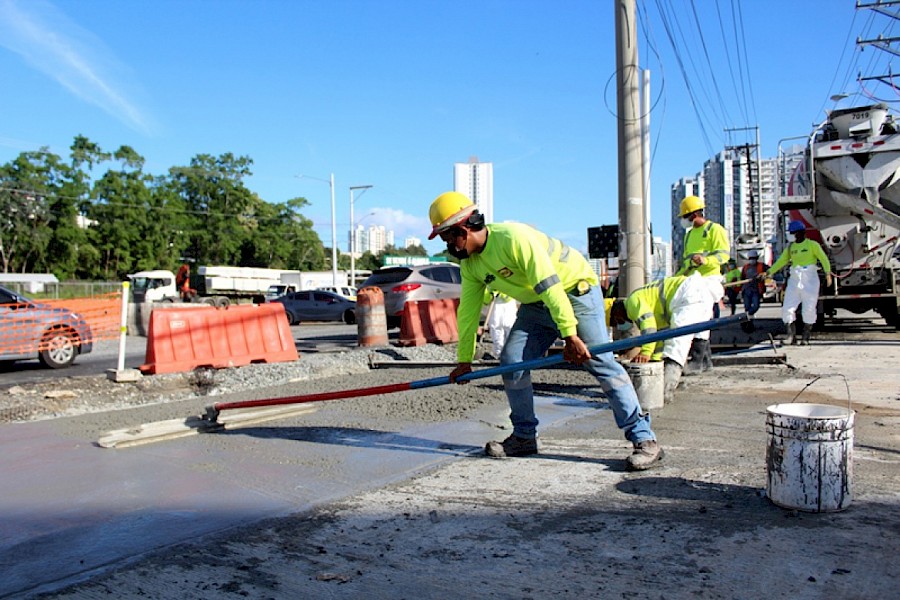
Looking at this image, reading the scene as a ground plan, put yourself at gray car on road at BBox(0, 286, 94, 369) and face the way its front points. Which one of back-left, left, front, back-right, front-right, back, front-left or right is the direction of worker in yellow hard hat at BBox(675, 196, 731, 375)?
front-right

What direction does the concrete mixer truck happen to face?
away from the camera

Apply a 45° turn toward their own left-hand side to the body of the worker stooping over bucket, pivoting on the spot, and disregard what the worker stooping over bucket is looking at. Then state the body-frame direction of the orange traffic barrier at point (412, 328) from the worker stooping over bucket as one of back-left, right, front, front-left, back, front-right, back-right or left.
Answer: right

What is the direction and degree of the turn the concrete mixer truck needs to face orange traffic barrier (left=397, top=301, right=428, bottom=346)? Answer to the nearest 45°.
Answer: approximately 135° to its left

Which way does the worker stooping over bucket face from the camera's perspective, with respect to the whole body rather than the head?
to the viewer's left

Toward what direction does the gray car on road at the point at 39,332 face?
to the viewer's right

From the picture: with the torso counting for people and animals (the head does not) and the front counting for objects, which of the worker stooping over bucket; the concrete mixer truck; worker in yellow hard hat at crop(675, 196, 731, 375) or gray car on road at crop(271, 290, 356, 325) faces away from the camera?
the concrete mixer truck

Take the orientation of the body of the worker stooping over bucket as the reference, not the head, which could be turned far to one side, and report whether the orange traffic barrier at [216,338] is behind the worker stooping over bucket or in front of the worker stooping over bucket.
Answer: in front

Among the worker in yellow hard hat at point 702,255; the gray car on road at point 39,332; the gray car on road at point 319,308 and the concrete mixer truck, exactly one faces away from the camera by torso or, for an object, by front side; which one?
the concrete mixer truck

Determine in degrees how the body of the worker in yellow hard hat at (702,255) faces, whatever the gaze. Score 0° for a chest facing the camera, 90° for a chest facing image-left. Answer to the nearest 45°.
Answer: approximately 45°

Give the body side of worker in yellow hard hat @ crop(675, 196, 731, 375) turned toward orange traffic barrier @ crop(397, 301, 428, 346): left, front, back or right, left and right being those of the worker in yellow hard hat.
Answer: right

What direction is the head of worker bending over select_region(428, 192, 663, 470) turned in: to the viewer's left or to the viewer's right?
to the viewer's left
